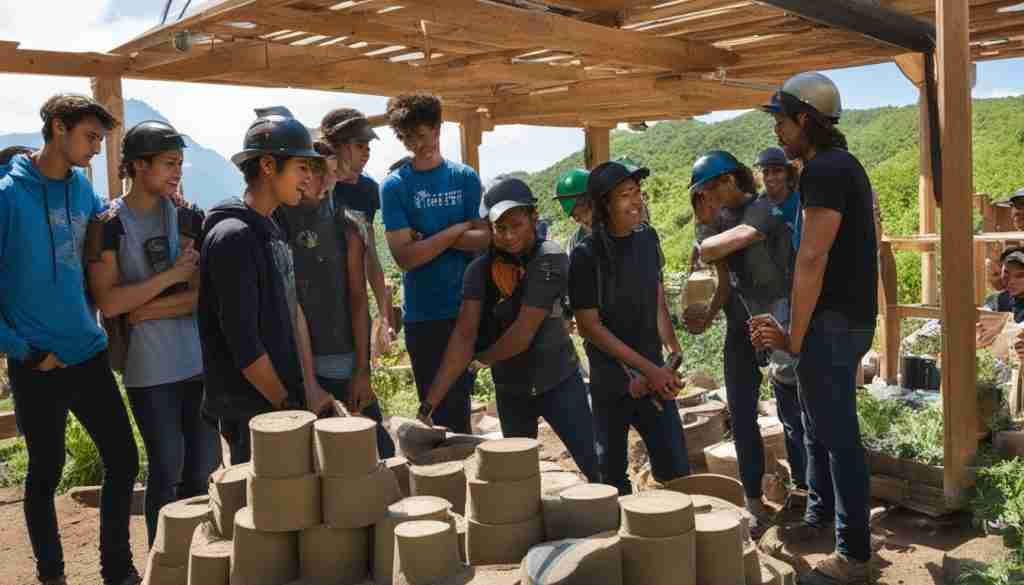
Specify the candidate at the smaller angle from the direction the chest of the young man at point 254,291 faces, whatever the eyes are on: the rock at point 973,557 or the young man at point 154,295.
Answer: the rock

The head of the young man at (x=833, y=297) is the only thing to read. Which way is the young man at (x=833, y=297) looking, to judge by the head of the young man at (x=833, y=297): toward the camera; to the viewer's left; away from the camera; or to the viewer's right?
to the viewer's left

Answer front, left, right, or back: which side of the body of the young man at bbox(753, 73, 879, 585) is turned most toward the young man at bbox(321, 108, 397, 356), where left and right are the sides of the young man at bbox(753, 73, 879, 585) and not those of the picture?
front

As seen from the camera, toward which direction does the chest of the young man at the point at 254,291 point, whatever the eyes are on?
to the viewer's right

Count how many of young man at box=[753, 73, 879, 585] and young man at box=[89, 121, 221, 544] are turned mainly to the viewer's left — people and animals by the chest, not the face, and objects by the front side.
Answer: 1

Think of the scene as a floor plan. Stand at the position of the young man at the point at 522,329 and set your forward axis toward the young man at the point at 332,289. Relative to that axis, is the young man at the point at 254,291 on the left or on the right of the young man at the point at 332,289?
left

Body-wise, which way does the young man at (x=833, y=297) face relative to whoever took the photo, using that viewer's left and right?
facing to the left of the viewer

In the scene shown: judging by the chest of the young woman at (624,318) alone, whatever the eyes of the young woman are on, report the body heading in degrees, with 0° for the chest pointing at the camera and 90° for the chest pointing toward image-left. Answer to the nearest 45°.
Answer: approximately 315°

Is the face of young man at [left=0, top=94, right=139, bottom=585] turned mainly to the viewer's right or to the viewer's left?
to the viewer's right

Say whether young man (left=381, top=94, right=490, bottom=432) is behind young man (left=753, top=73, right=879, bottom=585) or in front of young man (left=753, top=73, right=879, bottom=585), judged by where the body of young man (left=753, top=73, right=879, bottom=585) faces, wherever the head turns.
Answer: in front

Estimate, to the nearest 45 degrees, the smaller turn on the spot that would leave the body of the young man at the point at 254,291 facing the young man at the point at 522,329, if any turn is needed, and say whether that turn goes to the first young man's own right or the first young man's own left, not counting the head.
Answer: approximately 45° to the first young man's own left

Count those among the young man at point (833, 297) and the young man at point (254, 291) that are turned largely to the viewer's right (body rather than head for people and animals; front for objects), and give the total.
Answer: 1
